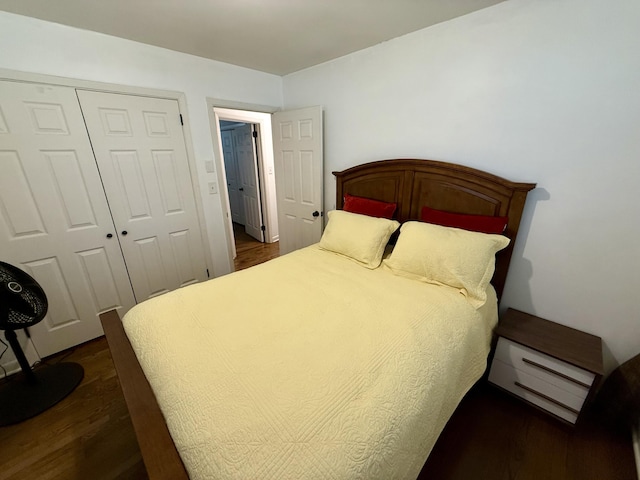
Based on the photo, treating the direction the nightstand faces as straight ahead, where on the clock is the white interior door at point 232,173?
The white interior door is roughly at 3 o'clock from the nightstand.

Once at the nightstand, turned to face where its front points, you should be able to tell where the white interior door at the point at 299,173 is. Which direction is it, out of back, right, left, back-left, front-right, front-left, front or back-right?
right

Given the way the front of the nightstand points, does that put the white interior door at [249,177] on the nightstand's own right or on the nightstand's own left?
on the nightstand's own right

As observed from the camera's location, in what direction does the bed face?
facing the viewer and to the left of the viewer

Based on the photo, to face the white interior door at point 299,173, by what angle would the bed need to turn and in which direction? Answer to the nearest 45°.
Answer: approximately 135° to its right

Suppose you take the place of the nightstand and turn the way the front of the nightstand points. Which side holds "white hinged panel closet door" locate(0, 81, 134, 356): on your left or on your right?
on your right

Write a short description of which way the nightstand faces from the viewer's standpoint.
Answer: facing the viewer

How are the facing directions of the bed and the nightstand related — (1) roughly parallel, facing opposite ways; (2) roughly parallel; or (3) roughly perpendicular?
roughly parallel

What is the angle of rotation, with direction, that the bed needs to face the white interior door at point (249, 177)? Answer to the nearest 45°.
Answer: approximately 135° to its right

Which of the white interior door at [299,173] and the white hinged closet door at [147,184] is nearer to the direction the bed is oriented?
the white hinged closet door

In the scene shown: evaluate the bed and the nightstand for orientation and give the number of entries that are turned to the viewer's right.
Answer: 0

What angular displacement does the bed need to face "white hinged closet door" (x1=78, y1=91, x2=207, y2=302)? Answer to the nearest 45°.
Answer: approximately 90° to its right

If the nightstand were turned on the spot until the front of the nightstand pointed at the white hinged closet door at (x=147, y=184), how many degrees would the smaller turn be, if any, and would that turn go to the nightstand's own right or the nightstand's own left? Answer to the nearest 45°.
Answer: approximately 45° to the nightstand's own right

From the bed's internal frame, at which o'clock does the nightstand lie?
The nightstand is roughly at 7 o'clock from the bed.

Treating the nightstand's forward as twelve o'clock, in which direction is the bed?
The bed is roughly at 1 o'clock from the nightstand.
